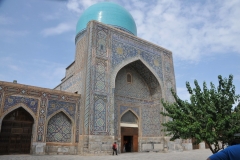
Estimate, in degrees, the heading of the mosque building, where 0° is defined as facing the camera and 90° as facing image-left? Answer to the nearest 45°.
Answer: approximately 315°

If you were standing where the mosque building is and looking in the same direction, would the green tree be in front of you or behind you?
in front
